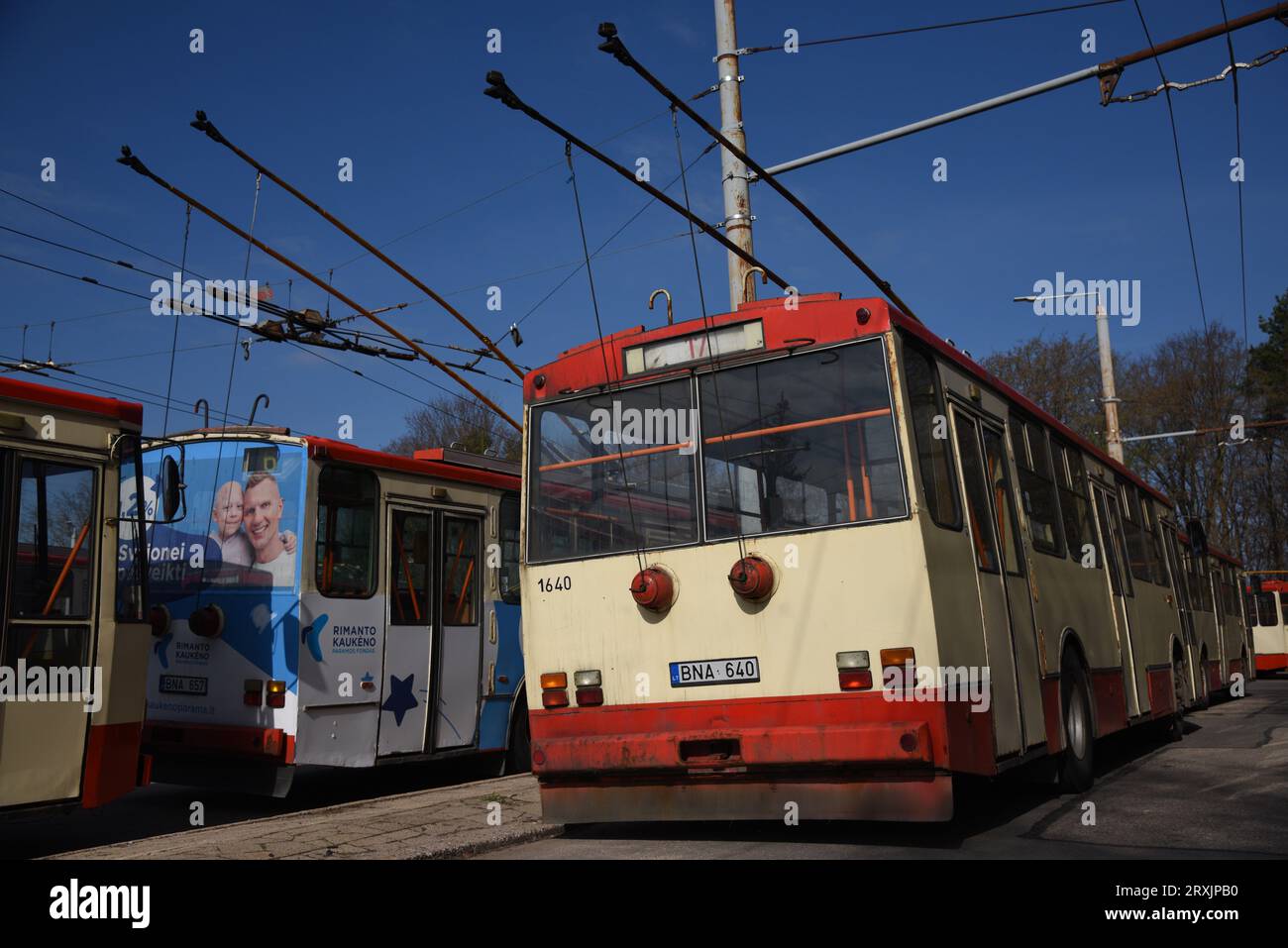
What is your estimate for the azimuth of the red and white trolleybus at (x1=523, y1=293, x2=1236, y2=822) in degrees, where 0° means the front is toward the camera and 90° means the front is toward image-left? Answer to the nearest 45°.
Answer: approximately 225°

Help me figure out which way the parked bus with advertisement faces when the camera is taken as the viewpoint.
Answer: facing away from the viewer and to the right of the viewer

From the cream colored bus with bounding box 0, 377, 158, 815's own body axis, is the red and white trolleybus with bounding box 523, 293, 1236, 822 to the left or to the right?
on its right

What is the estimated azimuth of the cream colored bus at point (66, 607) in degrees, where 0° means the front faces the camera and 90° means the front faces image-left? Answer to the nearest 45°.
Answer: approximately 225°
